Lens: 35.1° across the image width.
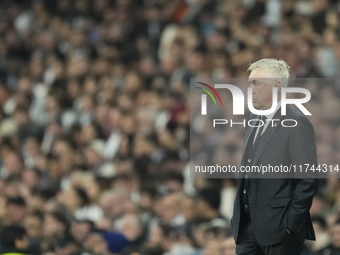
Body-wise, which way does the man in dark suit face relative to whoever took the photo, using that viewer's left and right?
facing the viewer and to the left of the viewer

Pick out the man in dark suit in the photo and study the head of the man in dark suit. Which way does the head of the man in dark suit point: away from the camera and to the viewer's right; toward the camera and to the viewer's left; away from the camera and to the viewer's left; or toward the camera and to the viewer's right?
toward the camera and to the viewer's left
